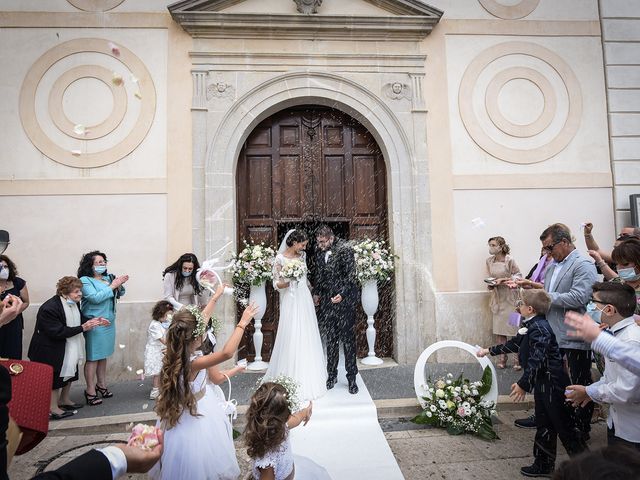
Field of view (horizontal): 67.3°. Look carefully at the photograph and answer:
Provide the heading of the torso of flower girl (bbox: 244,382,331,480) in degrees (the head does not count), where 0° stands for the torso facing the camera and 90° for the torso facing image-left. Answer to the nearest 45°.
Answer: approximately 225°

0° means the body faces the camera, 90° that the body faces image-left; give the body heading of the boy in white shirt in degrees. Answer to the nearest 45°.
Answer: approximately 90°

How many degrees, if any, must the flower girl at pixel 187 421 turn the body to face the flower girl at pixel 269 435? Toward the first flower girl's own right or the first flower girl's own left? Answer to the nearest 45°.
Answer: approximately 90° to the first flower girl's own right

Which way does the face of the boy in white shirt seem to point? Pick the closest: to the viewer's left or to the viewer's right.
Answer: to the viewer's left

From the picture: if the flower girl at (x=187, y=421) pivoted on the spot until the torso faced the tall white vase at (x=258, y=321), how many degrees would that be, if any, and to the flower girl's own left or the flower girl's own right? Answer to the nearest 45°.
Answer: approximately 45° to the flower girl's own left

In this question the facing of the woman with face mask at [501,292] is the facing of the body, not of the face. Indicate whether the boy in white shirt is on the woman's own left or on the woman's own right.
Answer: on the woman's own left

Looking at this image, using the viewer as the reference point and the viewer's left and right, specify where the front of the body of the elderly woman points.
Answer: facing to the right of the viewer

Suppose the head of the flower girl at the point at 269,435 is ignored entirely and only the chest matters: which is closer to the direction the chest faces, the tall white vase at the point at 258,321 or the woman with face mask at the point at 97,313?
the tall white vase

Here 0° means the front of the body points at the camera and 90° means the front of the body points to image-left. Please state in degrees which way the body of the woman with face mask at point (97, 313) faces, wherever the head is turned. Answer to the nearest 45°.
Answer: approximately 315°

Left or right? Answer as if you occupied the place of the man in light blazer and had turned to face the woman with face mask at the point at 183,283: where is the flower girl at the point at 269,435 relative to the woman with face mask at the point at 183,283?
left

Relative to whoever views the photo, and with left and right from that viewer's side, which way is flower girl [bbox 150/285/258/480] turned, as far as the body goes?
facing away from the viewer and to the right of the viewer

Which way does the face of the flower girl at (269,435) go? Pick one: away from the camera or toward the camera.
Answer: away from the camera

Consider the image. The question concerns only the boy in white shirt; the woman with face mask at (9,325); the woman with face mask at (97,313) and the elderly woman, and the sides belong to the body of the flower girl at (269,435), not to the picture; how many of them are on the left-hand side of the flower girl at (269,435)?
3

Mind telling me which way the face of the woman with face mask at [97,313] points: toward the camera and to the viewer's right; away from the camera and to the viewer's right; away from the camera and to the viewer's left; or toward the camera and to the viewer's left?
toward the camera and to the viewer's right

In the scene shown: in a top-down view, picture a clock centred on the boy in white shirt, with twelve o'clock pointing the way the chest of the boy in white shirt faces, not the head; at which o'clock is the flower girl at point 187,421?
The flower girl is roughly at 11 o'clock from the boy in white shirt.

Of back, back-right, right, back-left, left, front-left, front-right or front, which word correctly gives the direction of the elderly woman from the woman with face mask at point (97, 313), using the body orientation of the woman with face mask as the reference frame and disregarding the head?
right
